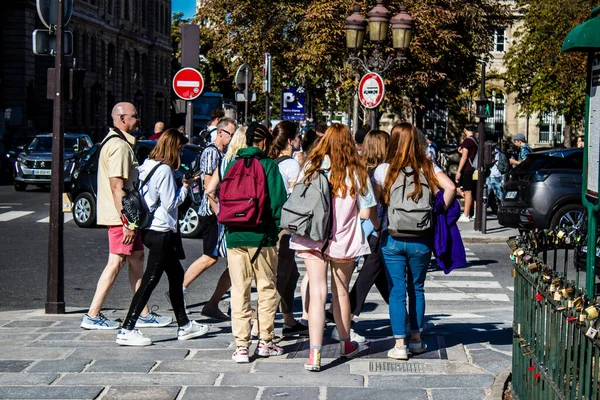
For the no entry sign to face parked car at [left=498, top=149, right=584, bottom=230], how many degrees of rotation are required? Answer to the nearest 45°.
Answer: approximately 90° to its left

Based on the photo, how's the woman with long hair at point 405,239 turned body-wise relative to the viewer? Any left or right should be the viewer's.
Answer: facing away from the viewer

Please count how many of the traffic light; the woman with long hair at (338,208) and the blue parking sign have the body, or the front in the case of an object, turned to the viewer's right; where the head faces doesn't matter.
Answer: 0

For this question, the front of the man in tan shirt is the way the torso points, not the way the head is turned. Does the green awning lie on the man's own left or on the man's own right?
on the man's own right

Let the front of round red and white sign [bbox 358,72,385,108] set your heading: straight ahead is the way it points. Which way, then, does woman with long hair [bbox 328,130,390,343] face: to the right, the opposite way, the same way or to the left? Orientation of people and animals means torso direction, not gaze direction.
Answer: the opposite way

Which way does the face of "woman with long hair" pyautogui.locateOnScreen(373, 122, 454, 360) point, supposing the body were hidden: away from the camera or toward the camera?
away from the camera

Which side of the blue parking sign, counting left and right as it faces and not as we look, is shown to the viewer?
front

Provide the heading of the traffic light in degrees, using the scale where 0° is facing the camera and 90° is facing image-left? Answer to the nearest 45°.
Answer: approximately 0°

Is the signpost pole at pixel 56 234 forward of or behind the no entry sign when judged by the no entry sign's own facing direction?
forward

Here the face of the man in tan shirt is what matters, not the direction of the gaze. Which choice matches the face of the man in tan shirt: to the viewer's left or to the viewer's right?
to the viewer's right

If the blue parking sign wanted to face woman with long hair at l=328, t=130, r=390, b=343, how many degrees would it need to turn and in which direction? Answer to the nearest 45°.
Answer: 0° — it already faces them

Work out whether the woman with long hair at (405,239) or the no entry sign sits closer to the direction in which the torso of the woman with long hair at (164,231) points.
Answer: the woman with long hair

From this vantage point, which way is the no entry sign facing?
toward the camera

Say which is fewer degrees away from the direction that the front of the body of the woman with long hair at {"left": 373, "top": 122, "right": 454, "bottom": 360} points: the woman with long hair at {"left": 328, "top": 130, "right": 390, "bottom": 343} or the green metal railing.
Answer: the woman with long hair

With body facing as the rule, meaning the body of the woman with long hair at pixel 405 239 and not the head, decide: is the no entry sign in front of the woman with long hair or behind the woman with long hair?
in front

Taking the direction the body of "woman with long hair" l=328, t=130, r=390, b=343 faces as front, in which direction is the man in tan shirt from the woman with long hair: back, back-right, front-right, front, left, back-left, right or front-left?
back-left

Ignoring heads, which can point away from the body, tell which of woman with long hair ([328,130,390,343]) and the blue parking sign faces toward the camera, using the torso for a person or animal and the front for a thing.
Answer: the blue parking sign

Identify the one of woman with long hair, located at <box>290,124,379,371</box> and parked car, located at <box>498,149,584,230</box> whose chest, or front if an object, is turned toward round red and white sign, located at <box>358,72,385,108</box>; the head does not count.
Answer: the woman with long hair
